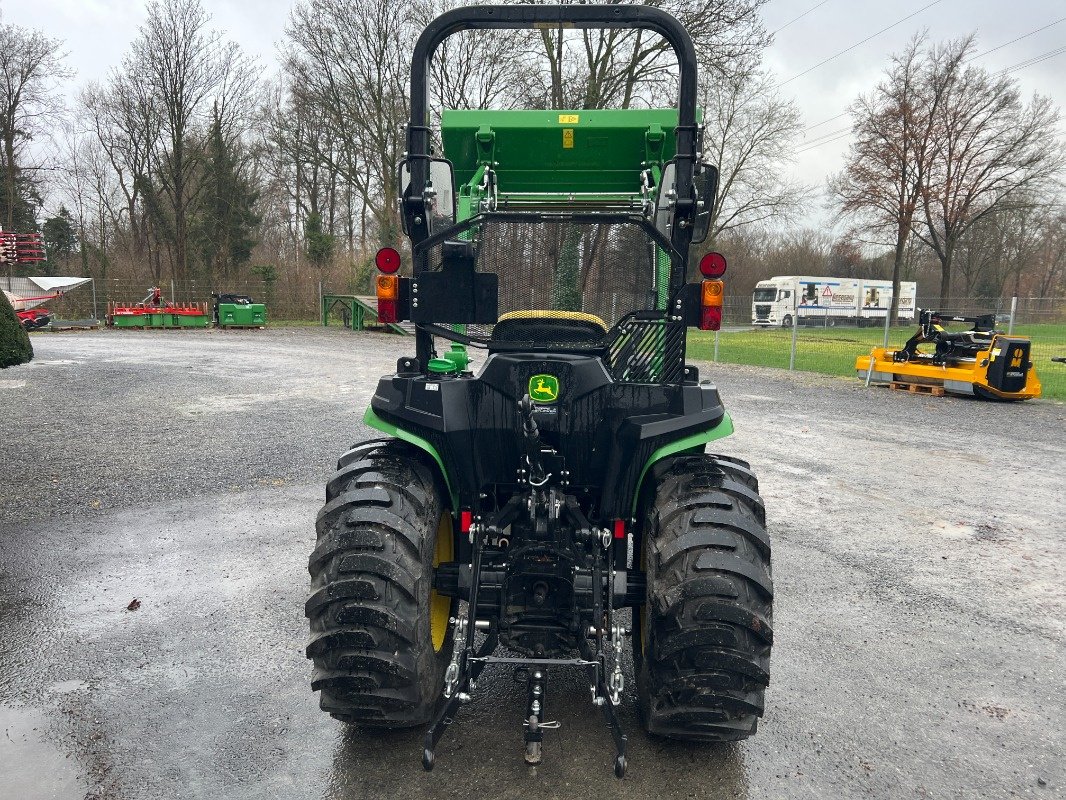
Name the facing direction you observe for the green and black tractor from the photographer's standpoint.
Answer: facing away from the viewer

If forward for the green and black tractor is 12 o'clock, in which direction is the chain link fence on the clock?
The chain link fence is roughly at 1 o'clock from the green and black tractor.

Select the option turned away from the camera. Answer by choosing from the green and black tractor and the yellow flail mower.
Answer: the green and black tractor

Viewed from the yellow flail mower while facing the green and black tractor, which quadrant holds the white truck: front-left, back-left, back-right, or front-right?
back-right

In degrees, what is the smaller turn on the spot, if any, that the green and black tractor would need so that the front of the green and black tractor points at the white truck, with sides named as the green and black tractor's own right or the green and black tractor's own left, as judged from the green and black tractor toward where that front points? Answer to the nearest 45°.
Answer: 0° — it already faces it

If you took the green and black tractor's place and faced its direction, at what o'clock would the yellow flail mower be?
The yellow flail mower is roughly at 1 o'clock from the green and black tractor.

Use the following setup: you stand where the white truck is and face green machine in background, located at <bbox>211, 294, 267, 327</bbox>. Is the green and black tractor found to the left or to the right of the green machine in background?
left
